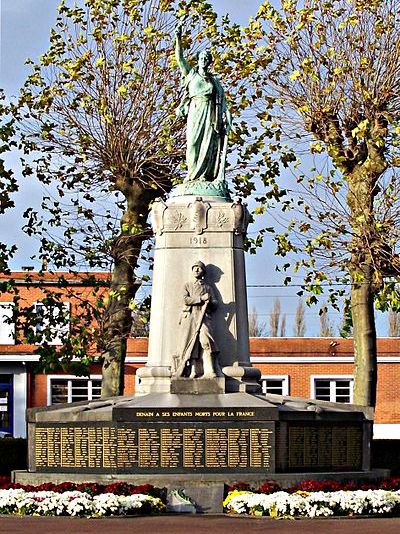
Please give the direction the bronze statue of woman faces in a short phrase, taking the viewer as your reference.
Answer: facing the viewer
